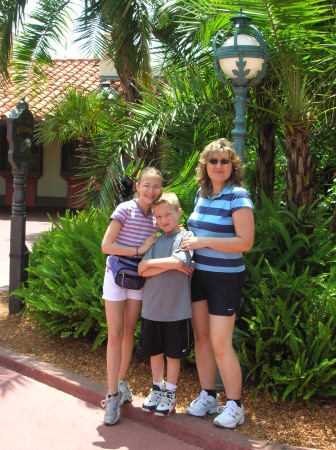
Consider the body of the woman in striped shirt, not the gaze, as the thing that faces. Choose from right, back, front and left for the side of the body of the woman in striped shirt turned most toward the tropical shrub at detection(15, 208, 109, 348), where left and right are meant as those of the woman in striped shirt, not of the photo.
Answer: right

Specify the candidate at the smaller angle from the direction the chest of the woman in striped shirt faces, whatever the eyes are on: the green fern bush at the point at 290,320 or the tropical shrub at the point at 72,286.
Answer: the tropical shrub

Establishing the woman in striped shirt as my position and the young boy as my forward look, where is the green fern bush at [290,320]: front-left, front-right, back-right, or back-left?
back-right

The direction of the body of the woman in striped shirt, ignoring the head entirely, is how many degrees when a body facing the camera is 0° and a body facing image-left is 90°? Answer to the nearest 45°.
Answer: approximately 45°
